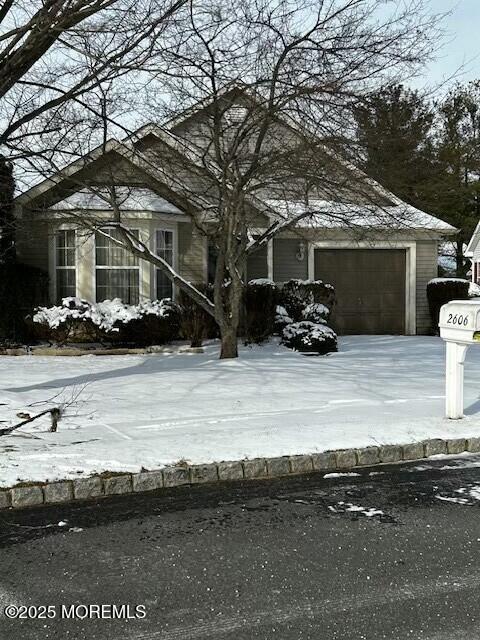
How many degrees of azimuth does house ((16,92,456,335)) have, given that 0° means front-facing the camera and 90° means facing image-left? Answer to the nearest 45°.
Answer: approximately 0°

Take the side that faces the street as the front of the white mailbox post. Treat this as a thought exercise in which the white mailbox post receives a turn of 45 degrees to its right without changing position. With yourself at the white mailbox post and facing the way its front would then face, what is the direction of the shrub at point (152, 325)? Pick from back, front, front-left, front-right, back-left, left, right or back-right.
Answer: back-right

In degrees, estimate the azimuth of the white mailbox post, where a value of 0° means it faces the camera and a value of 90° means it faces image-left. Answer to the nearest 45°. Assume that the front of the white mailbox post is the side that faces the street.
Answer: approximately 315°

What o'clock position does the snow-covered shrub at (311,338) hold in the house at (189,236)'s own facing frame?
The snow-covered shrub is roughly at 10 o'clock from the house.

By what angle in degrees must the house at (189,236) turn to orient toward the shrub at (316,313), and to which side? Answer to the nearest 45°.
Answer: approximately 90° to its left

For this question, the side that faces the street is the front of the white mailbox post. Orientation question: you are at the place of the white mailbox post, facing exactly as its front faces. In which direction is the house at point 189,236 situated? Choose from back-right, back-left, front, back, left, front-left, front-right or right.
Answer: back

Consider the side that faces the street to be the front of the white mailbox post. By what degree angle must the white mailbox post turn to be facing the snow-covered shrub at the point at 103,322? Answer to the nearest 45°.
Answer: approximately 180°

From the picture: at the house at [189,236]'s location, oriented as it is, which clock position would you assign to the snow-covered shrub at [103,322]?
The snow-covered shrub is roughly at 2 o'clock from the house.

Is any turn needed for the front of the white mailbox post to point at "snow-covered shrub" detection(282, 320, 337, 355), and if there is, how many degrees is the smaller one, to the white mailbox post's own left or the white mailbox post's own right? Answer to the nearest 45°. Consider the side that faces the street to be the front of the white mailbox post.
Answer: approximately 180°
